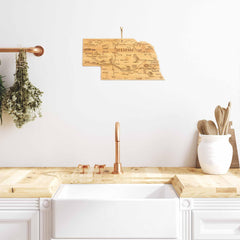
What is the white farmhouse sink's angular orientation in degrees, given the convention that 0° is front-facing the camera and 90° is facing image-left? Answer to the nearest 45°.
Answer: approximately 0°

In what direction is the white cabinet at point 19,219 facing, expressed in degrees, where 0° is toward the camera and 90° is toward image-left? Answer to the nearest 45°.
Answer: approximately 0°

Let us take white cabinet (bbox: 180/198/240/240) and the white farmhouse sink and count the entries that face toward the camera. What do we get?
2

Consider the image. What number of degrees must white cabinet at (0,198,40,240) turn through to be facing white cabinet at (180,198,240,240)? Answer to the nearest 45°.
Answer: approximately 90° to its left

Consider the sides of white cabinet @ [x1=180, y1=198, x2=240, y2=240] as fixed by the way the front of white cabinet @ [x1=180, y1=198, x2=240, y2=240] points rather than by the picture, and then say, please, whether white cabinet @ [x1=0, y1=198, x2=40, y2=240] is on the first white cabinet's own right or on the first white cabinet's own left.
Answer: on the first white cabinet's own right

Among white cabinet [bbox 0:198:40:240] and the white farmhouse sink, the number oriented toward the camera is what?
2
